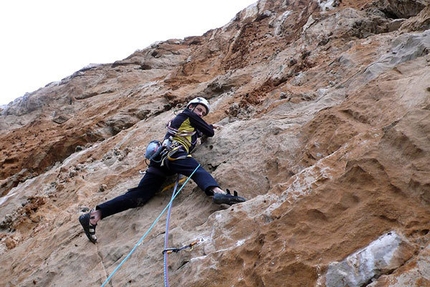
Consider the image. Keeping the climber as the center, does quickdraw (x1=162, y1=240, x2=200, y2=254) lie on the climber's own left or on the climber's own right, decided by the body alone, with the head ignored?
on the climber's own right
